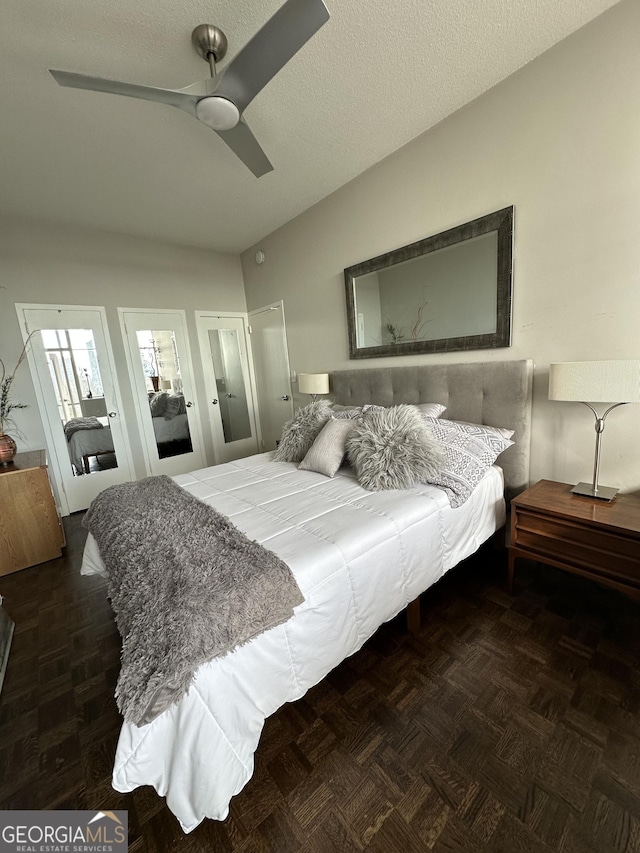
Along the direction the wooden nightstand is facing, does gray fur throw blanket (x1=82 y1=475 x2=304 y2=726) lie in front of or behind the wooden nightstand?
in front

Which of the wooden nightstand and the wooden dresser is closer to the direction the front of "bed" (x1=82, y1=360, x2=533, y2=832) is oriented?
the wooden dresser

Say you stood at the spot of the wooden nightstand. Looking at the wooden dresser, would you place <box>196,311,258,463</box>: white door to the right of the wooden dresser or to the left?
right

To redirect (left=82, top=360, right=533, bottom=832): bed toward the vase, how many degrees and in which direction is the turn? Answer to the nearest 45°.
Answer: approximately 90° to its right

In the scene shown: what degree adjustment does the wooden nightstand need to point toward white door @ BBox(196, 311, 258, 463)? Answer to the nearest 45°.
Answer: approximately 45° to its right

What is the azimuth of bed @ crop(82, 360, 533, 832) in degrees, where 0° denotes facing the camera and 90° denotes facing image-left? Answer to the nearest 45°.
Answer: approximately 45°

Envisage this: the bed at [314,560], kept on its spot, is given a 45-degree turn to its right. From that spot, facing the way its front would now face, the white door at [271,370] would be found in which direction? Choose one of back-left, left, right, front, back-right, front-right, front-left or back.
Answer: right

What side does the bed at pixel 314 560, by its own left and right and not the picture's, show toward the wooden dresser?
right

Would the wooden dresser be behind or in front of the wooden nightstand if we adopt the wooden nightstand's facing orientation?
in front

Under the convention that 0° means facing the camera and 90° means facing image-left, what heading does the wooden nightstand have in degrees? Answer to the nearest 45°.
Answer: approximately 45°

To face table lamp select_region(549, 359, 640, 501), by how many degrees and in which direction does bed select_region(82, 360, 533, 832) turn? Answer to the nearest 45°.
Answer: approximately 135° to its left

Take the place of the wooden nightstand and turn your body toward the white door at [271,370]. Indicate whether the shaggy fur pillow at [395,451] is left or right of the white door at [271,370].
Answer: left
